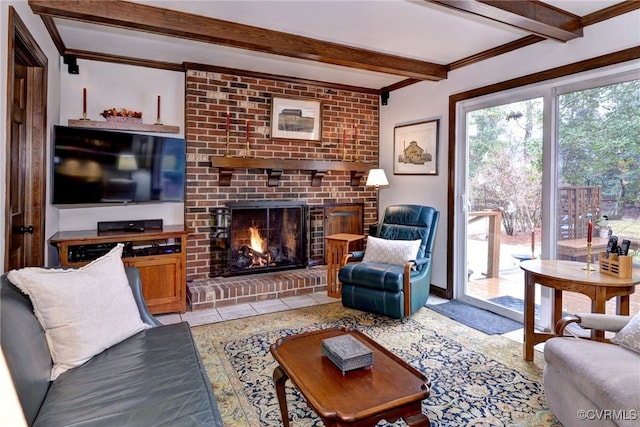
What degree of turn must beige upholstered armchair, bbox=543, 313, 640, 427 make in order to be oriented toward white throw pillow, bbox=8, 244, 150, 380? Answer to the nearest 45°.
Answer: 0° — it already faces it

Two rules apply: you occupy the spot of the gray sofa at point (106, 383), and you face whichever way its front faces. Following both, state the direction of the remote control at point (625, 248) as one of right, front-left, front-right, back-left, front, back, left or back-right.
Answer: front

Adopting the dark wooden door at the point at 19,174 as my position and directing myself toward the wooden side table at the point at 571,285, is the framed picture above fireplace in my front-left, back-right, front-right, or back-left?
front-left

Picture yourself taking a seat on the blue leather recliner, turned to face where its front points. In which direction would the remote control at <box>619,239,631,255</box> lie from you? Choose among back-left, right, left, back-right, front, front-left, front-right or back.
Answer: left

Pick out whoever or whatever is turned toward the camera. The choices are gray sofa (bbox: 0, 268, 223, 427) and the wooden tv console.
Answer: the wooden tv console

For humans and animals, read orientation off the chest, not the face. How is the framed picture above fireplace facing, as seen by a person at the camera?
facing the viewer

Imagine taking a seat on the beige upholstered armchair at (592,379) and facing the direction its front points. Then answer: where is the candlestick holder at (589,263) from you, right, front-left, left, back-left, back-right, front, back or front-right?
back-right

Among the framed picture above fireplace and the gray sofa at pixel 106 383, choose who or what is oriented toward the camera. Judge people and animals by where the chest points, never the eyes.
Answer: the framed picture above fireplace

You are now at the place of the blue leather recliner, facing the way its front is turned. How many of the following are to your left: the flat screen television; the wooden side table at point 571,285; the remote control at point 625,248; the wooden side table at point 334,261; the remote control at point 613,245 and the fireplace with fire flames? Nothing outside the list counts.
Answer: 3

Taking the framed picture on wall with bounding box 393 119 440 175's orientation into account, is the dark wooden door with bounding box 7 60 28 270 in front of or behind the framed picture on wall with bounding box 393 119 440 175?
in front

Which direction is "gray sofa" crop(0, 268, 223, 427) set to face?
to the viewer's right

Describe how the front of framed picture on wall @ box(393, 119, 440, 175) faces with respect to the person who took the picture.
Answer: facing the viewer and to the left of the viewer

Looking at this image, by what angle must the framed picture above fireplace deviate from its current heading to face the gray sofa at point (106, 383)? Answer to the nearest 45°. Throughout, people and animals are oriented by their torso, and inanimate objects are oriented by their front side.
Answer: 0° — it already faces it

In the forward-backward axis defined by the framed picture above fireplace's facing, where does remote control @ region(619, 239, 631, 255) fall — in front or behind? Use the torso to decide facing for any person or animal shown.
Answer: in front

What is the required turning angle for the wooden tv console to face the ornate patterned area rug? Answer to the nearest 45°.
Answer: approximately 45° to its left

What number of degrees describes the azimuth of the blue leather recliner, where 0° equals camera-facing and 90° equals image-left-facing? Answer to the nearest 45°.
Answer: approximately 45°
